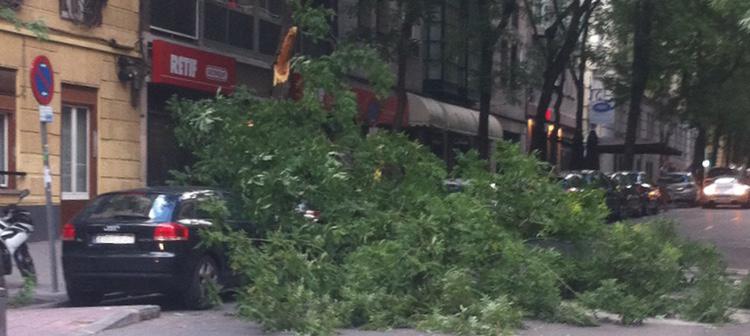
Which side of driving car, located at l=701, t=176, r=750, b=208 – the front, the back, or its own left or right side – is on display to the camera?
front

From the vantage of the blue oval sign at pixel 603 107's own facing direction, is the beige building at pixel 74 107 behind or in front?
in front

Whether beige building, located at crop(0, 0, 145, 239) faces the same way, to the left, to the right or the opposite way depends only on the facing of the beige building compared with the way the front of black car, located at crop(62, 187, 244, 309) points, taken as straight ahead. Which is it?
to the right

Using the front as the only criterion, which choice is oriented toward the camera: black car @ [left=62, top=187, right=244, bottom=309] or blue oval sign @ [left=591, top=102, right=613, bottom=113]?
the blue oval sign

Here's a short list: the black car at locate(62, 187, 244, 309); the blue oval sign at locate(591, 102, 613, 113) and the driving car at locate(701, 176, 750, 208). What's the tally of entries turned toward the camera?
2

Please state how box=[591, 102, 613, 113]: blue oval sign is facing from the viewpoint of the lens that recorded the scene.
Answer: facing the viewer

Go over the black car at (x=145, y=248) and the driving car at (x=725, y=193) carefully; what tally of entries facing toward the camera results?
1

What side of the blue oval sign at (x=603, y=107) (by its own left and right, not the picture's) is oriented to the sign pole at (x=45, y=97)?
front

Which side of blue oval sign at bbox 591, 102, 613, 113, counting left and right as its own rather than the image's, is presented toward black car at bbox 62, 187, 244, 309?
front

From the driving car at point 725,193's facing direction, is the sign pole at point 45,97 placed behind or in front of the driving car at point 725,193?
in front

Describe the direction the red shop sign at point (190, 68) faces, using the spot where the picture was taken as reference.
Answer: facing the viewer and to the right of the viewer

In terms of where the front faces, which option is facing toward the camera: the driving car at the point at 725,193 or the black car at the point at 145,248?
the driving car

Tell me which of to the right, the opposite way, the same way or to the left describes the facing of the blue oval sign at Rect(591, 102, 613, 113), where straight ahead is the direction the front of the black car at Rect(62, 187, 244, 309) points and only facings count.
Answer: the opposite way
